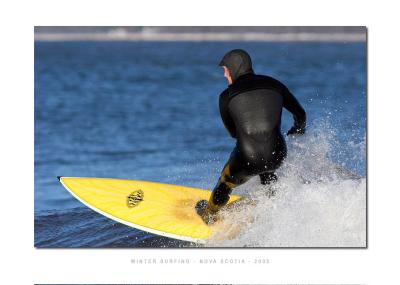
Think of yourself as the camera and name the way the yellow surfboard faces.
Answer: facing to the left of the viewer
